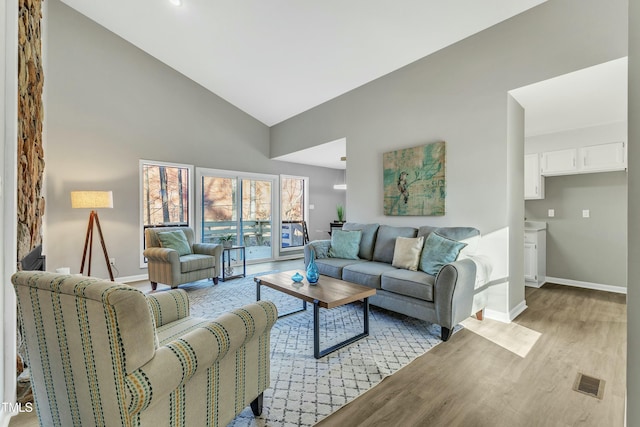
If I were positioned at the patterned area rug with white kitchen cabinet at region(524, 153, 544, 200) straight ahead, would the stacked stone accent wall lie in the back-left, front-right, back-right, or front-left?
back-left

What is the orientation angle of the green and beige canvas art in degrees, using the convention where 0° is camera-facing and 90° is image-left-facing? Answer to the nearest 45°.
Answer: approximately 45°

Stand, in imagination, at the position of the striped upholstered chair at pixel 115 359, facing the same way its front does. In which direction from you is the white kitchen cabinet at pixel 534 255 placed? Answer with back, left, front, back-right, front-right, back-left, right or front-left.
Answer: front-right

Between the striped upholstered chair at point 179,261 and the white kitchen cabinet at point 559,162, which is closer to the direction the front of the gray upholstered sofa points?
the striped upholstered chair

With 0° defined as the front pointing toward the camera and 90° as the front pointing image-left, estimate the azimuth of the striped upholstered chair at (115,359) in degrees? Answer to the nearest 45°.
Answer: approximately 225°

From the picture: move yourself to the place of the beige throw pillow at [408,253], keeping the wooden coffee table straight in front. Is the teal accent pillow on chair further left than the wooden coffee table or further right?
right
